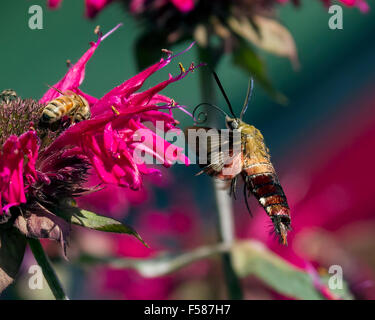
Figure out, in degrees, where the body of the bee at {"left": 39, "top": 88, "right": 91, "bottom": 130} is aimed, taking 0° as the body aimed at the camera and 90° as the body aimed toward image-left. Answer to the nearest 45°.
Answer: approximately 270°
